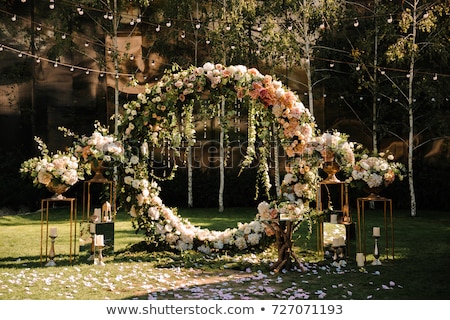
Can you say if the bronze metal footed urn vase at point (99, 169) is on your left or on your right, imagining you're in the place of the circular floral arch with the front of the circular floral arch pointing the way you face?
on your right

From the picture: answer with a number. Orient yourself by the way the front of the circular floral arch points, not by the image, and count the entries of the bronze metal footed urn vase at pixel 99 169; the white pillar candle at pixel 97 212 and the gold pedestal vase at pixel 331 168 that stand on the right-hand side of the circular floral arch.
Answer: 2

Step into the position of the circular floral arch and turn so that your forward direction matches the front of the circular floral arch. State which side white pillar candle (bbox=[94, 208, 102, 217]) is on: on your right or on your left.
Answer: on your right

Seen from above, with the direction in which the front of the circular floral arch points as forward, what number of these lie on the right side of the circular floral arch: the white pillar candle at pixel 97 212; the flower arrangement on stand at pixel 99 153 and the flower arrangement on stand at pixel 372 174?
2

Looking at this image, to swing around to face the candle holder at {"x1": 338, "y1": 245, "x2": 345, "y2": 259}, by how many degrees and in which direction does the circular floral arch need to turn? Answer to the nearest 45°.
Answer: approximately 90° to its left

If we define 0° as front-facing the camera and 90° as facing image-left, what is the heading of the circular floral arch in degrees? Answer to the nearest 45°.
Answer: approximately 0°
